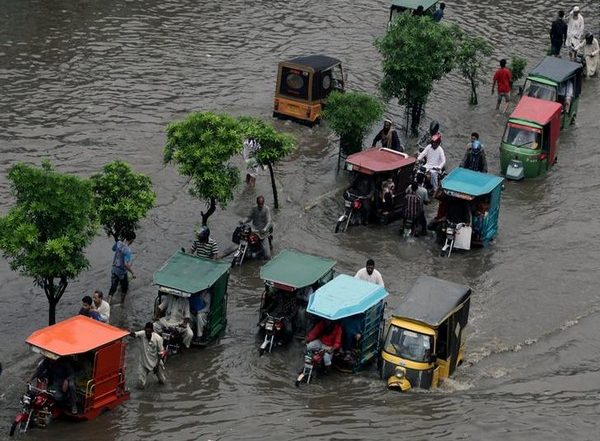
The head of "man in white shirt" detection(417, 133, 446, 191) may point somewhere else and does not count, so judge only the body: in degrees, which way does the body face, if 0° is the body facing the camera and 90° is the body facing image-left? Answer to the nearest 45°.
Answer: approximately 45°

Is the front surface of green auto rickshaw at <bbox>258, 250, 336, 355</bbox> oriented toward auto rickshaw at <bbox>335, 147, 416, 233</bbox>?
no

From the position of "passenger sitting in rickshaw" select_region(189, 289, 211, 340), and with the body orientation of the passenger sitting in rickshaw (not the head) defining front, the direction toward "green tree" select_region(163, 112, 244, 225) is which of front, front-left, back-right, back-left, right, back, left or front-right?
back-right

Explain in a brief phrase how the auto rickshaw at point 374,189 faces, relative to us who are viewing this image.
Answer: facing the viewer and to the left of the viewer

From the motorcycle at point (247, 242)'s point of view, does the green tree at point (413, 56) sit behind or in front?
behind

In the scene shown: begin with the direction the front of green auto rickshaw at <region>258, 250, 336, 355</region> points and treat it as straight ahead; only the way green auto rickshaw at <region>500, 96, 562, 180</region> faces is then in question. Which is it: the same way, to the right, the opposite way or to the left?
the same way

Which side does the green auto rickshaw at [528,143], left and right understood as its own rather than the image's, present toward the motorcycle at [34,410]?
front

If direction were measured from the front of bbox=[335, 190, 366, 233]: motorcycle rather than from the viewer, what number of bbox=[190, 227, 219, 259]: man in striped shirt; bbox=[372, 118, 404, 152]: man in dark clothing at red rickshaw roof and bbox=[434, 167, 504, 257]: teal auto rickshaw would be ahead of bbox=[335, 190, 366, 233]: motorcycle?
1

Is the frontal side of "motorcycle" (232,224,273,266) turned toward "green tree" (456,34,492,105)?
no

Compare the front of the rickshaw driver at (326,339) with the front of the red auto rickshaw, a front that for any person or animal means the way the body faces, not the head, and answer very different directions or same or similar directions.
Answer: same or similar directions

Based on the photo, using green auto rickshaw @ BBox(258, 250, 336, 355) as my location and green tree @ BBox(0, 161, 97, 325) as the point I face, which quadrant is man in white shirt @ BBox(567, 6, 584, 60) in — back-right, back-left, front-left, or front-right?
back-right

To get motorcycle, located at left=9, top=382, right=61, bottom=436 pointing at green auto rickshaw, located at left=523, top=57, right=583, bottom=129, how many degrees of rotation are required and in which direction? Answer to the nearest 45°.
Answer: approximately 180°

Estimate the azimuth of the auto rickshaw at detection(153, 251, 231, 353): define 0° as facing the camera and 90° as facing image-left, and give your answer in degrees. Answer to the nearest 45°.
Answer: approximately 45°

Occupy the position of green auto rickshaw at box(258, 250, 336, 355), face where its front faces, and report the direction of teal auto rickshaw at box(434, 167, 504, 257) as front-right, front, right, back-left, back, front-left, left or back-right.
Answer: back

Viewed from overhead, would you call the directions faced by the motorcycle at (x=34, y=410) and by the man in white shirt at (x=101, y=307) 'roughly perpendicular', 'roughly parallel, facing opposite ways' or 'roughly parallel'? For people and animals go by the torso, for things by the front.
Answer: roughly parallel

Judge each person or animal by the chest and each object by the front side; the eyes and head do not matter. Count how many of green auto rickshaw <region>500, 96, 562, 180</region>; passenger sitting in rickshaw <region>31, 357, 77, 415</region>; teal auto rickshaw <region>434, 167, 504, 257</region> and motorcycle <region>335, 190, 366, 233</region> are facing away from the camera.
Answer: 0

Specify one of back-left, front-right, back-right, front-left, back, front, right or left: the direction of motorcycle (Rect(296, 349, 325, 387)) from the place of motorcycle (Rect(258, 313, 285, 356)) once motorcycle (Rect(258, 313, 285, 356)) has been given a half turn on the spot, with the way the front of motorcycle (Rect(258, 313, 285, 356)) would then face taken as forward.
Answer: right

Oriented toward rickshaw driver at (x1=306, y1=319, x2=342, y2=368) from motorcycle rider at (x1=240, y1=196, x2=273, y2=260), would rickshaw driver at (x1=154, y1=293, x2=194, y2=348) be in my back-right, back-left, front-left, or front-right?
front-right

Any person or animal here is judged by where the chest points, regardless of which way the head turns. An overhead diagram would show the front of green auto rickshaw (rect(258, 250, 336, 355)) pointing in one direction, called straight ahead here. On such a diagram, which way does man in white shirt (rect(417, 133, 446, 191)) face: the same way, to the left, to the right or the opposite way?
the same way

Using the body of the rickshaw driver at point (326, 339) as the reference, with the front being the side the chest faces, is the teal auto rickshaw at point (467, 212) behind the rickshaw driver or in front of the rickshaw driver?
behind
